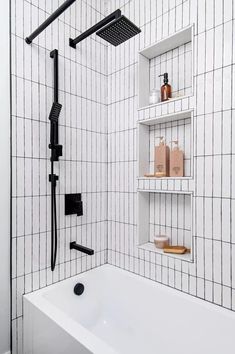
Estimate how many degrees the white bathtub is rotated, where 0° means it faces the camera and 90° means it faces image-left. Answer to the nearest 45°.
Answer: approximately 45°
